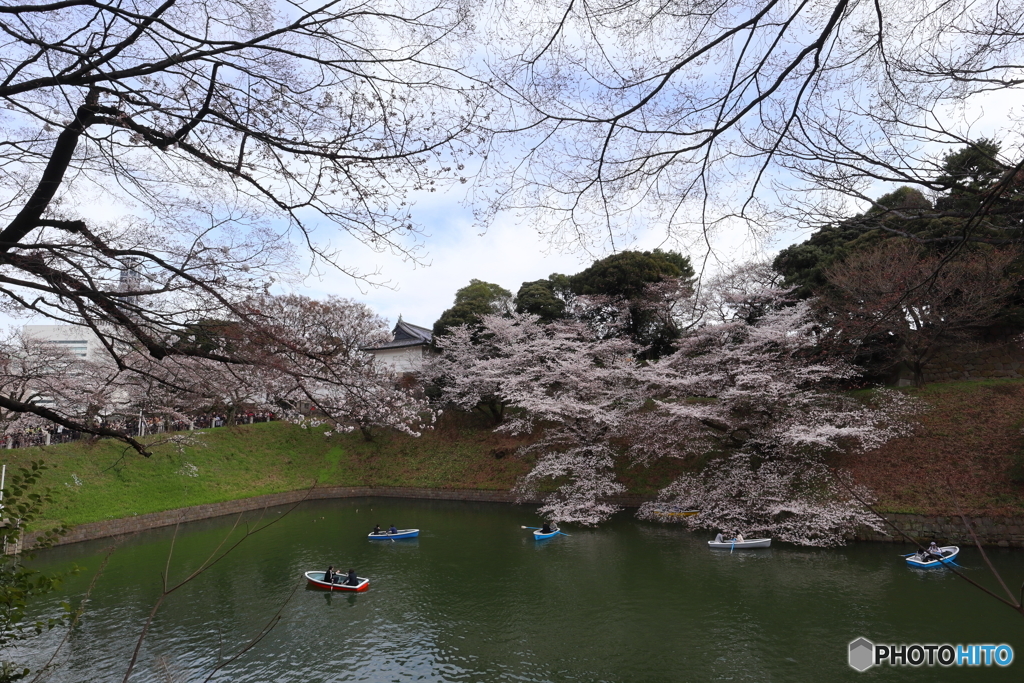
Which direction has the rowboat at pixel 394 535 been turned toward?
to the viewer's right

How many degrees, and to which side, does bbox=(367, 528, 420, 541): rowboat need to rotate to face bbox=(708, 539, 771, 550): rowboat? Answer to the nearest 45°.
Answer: approximately 45° to its right

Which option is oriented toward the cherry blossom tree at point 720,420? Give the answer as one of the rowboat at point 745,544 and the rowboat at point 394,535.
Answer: the rowboat at point 394,535
